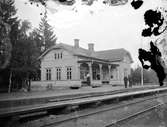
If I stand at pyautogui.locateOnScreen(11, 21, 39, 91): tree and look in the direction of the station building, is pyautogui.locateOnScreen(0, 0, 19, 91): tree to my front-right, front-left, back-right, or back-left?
back-right

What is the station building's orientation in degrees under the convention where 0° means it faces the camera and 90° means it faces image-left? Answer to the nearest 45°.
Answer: approximately 315°
